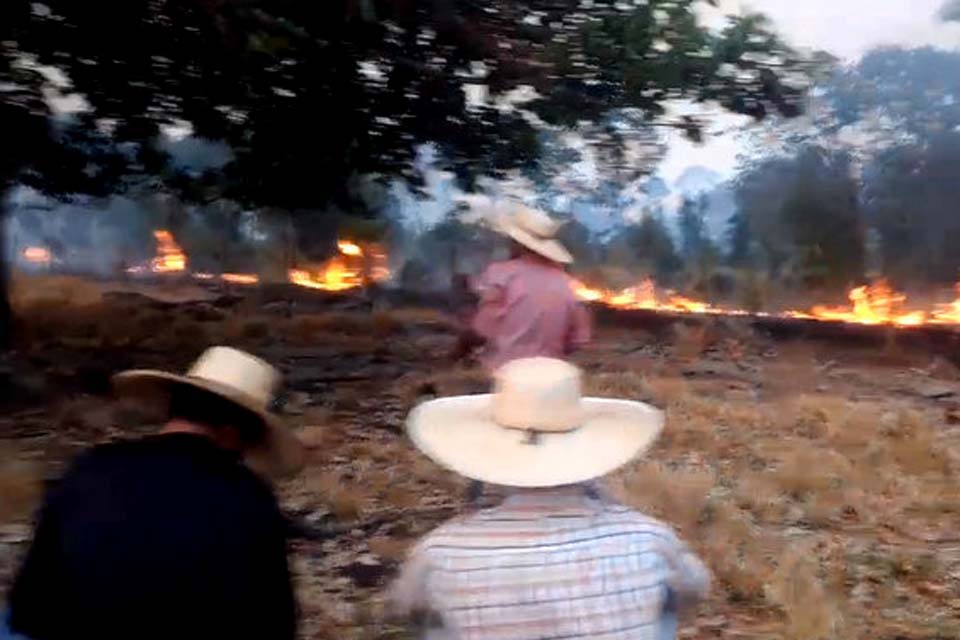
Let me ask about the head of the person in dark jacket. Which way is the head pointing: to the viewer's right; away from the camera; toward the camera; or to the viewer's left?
away from the camera

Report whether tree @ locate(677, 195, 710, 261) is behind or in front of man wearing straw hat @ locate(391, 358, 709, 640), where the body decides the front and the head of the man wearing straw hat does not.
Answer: in front

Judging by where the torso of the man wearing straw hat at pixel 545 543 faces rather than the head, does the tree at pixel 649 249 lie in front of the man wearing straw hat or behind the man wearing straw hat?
in front

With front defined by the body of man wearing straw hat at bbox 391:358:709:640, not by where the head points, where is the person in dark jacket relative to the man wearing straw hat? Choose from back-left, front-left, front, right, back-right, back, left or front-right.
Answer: left

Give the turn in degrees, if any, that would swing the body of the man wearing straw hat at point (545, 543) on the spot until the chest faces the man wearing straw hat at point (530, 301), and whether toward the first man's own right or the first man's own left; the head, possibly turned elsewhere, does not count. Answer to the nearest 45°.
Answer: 0° — they already face them

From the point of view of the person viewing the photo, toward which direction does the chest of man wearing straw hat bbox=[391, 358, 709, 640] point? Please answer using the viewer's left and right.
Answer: facing away from the viewer
